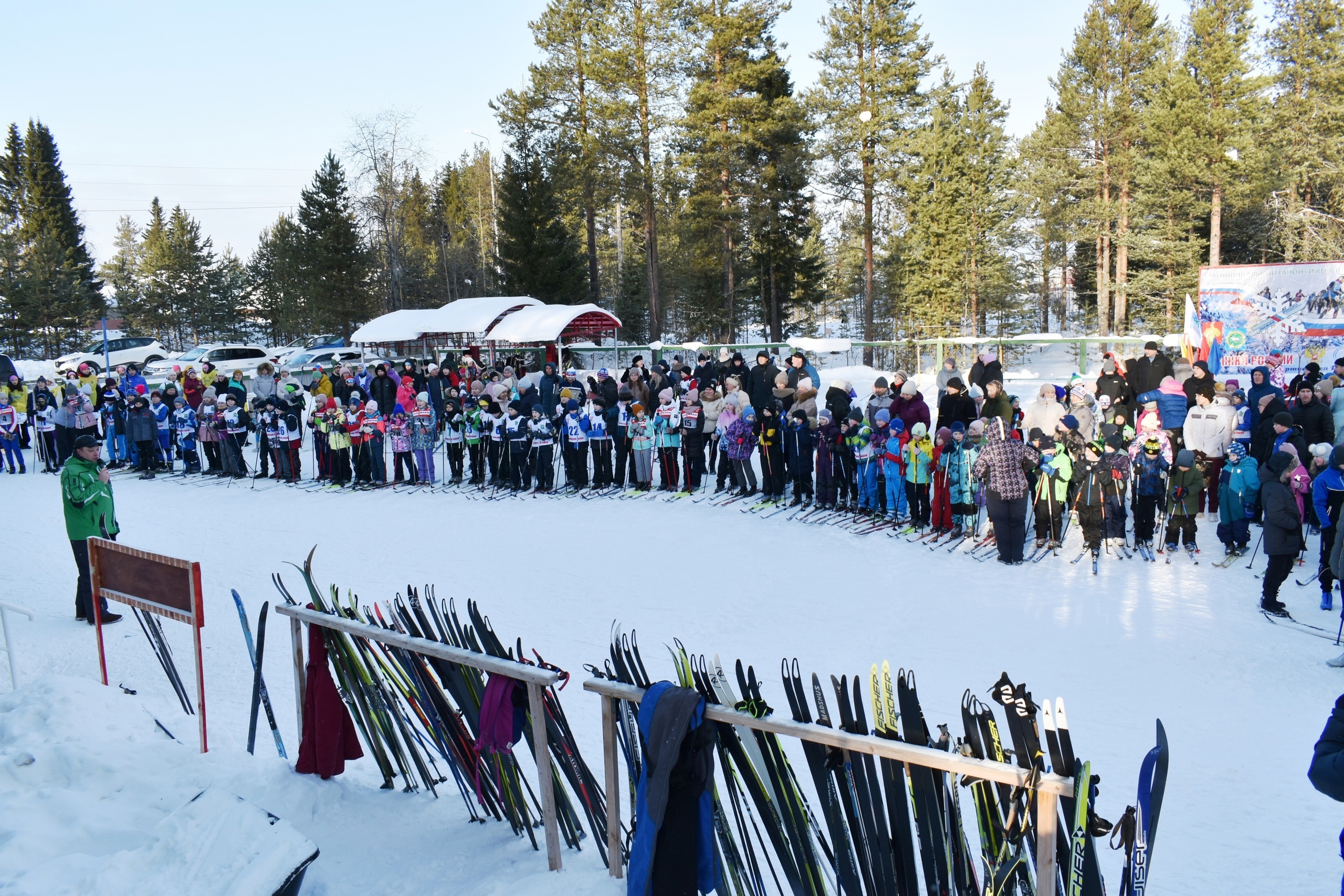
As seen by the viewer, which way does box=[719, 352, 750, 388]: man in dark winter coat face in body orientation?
toward the camera

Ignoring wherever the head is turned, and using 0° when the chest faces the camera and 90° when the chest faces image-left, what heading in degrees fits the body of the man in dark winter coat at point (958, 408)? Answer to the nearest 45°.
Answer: approximately 45°

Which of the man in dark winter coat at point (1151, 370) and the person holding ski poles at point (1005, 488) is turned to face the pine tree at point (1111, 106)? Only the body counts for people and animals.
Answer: the person holding ski poles

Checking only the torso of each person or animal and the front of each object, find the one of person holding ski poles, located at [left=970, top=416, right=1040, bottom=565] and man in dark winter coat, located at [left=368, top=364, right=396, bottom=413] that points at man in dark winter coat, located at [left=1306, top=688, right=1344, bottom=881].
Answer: man in dark winter coat, located at [left=368, top=364, right=396, bottom=413]

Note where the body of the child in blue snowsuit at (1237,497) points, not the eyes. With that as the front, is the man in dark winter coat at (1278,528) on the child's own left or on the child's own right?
on the child's own left

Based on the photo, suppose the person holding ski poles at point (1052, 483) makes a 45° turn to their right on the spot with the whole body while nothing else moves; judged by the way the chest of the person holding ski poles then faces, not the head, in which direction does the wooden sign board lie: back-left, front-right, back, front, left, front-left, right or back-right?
front-left

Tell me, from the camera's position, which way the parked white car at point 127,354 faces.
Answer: facing the viewer and to the left of the viewer

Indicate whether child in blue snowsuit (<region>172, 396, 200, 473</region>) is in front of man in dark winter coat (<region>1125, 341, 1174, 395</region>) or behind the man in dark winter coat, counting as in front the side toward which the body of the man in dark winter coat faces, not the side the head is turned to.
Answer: in front

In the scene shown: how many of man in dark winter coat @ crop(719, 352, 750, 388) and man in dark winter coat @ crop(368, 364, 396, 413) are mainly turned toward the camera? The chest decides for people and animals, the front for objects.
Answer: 2

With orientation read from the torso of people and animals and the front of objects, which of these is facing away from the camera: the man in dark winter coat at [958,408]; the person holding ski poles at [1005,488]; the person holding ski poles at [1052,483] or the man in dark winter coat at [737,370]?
the person holding ski poles at [1005,488]

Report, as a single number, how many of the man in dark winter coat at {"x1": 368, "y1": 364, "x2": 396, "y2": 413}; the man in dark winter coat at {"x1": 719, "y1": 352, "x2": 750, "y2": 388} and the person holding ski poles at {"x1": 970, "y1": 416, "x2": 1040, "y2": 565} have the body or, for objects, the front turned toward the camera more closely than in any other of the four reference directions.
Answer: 2

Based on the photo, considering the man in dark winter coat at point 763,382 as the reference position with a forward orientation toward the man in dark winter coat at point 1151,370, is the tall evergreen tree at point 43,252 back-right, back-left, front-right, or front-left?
back-left

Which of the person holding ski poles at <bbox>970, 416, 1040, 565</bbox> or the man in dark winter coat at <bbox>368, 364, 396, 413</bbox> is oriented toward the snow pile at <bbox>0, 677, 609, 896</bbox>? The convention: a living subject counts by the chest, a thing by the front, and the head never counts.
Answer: the man in dark winter coat

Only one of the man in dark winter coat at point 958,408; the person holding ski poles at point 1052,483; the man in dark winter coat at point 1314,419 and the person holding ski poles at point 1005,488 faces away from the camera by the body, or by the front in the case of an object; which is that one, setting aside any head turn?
the person holding ski poles at point 1005,488

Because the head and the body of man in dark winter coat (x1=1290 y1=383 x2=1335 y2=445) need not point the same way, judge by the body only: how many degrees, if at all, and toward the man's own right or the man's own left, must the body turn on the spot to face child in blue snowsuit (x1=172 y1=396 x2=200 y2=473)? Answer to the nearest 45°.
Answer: approximately 45° to the man's own right

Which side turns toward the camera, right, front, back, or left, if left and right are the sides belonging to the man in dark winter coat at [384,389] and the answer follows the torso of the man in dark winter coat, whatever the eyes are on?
front

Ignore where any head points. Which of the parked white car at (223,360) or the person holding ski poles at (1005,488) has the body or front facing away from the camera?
the person holding ski poles

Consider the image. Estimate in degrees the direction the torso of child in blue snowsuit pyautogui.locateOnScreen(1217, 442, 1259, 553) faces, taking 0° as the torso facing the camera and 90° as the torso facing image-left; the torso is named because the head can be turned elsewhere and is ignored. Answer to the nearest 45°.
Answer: approximately 45°
